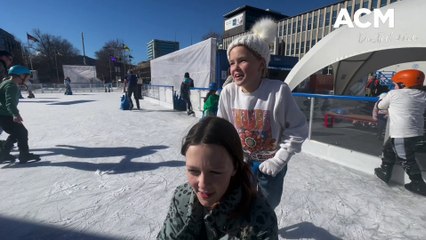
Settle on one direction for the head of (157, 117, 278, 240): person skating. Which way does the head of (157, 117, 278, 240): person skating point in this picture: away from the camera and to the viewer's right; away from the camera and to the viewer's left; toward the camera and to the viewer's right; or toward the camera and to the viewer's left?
toward the camera and to the viewer's left

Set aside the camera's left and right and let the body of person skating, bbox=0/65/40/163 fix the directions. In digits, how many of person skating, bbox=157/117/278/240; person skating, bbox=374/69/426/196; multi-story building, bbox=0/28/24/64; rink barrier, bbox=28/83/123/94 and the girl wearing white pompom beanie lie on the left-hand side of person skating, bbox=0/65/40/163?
2

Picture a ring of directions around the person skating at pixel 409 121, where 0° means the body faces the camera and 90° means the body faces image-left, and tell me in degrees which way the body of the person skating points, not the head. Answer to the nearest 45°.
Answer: approximately 135°

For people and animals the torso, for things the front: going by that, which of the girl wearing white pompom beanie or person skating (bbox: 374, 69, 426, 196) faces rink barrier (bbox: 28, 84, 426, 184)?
the person skating

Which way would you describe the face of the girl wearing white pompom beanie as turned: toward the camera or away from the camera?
toward the camera

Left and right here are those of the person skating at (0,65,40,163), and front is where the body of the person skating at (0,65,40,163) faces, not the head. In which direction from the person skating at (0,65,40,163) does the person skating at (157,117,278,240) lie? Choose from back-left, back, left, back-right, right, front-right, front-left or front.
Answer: right

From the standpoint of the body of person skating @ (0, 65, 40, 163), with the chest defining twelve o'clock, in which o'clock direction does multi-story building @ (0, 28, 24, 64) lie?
The multi-story building is roughly at 9 o'clock from the person skating.

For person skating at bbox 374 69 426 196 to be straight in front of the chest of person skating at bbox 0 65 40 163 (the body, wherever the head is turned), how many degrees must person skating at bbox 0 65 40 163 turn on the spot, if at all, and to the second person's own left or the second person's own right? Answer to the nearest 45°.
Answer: approximately 45° to the second person's own right

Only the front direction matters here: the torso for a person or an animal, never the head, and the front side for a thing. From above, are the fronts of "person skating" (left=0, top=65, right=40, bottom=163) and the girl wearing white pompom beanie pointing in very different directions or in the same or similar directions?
very different directions

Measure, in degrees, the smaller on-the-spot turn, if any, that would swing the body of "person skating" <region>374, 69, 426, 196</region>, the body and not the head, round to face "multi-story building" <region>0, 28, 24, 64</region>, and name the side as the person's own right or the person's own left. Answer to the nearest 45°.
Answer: approximately 45° to the person's own left

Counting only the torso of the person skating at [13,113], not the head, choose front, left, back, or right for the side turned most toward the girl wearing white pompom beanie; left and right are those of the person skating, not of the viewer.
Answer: right
